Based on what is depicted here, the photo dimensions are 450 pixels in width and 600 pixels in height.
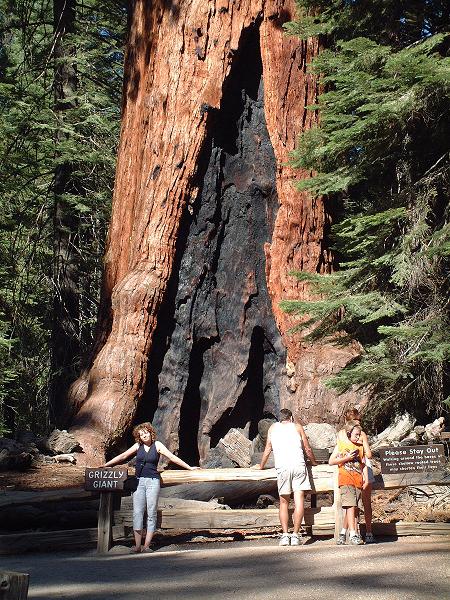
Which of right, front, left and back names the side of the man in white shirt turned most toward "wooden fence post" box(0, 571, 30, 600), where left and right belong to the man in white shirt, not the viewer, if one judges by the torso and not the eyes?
back

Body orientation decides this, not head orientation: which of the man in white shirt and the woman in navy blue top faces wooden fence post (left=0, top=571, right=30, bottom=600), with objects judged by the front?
the woman in navy blue top

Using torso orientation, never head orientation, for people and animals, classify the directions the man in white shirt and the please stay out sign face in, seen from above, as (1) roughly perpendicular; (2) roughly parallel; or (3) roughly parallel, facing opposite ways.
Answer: roughly parallel, facing opposite ways

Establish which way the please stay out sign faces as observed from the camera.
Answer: facing the viewer

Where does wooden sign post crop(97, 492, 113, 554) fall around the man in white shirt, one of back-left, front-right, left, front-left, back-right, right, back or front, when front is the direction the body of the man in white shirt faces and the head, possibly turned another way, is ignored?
left

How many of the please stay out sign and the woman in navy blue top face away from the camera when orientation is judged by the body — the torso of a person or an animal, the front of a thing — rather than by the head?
0

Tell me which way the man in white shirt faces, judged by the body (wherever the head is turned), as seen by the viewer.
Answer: away from the camera

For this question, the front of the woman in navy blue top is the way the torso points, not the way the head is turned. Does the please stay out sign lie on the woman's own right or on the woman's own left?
on the woman's own left

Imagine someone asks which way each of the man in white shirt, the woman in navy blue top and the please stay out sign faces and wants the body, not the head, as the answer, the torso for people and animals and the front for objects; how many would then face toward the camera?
2

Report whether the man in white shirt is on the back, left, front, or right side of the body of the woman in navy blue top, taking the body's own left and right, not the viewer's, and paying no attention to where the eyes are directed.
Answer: left

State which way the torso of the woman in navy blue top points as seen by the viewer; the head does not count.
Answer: toward the camera

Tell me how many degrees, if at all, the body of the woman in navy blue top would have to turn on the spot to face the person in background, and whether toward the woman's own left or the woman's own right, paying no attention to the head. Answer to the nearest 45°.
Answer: approximately 90° to the woman's own left

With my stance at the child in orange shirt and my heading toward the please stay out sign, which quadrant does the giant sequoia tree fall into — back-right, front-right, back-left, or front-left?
front-left

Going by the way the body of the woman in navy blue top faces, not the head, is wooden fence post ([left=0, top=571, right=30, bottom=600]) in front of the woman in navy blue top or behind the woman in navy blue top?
in front

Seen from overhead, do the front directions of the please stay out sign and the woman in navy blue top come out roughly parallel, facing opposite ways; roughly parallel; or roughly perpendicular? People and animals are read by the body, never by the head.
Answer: roughly parallel

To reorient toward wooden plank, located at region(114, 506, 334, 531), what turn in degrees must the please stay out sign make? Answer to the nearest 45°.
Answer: approximately 90° to its right
